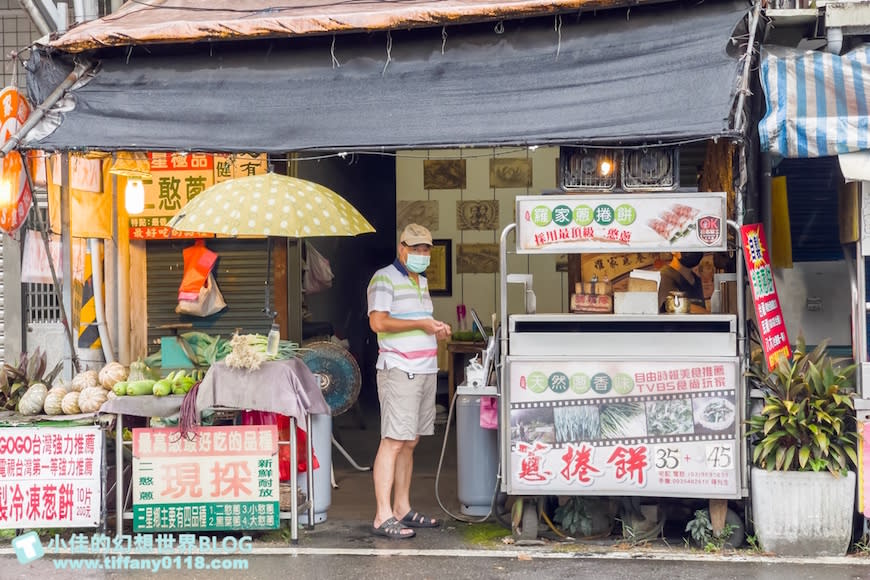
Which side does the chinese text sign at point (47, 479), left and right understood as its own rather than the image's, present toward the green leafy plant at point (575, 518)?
left

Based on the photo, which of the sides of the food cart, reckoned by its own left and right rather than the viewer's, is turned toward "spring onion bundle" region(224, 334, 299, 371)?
right

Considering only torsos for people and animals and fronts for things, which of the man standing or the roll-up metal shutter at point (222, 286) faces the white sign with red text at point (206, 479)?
the roll-up metal shutter

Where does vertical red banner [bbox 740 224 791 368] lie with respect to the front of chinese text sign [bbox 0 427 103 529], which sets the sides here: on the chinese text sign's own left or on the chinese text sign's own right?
on the chinese text sign's own left
